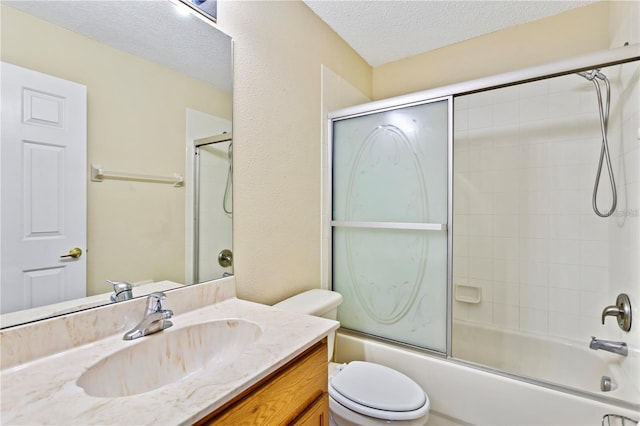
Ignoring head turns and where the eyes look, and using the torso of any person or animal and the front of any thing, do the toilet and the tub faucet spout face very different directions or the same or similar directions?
very different directions

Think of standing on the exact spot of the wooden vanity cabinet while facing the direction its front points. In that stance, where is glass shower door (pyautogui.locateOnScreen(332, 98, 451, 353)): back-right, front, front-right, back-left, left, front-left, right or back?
left

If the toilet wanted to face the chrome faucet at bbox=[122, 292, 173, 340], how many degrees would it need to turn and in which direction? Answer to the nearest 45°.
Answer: approximately 90° to its right

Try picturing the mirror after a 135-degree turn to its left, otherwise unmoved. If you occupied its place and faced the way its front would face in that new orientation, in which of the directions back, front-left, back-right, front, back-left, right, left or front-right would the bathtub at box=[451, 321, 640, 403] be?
right

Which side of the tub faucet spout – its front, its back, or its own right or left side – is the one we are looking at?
left

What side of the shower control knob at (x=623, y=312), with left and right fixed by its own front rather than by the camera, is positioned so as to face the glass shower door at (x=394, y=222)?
front

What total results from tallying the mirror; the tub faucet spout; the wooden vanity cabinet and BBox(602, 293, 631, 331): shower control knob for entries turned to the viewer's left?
2

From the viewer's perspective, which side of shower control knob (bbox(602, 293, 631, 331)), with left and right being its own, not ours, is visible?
left

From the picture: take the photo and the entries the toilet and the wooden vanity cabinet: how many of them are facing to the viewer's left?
0

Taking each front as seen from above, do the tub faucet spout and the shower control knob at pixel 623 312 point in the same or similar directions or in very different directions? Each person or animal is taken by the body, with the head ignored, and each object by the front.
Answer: same or similar directions

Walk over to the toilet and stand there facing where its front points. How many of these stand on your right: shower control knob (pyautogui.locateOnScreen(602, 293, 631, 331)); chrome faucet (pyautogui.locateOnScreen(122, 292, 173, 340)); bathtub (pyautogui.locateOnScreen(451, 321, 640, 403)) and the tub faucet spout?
1

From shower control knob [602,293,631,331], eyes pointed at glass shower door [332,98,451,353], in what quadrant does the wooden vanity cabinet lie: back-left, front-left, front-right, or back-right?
front-left
